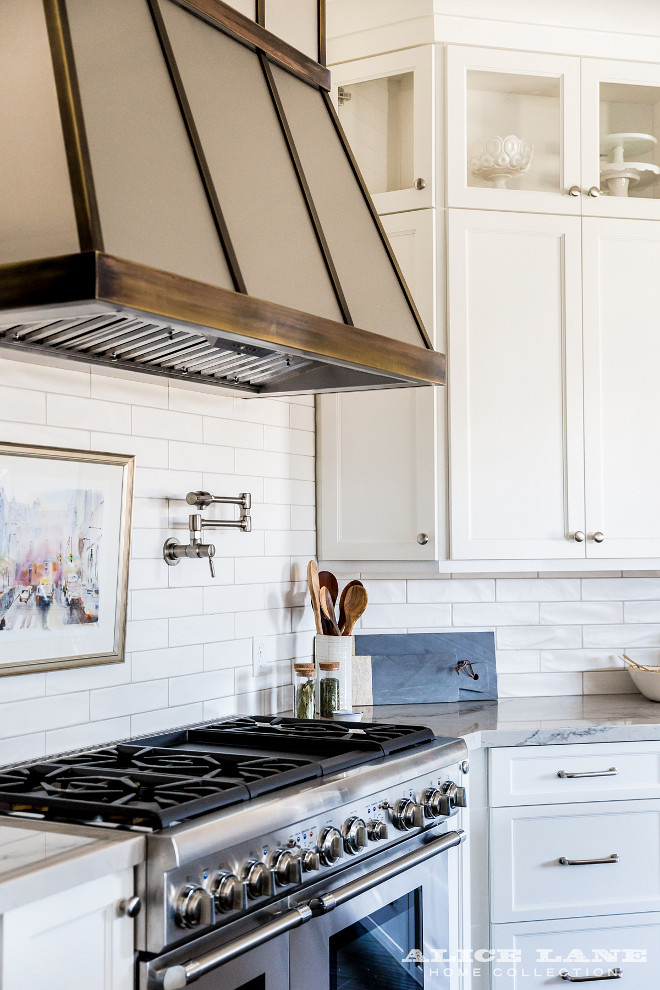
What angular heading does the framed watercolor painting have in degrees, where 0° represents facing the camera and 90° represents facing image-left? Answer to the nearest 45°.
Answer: approximately 315°

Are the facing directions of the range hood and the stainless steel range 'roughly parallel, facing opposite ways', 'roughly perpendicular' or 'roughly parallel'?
roughly parallel

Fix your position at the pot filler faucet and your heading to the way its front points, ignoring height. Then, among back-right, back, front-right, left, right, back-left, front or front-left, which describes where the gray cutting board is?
left

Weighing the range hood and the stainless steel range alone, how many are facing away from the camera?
0

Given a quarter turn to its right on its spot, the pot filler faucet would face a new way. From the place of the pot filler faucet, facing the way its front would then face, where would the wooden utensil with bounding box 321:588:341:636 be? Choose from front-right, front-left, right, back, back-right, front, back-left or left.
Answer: back

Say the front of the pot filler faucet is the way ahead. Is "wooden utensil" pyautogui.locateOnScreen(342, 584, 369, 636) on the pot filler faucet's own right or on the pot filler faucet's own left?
on the pot filler faucet's own left

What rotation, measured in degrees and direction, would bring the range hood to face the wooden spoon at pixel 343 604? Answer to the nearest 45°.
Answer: approximately 135° to its left

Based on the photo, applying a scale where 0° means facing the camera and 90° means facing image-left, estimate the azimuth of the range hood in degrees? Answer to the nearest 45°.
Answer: approximately 315°

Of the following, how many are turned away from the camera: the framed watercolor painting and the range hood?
0

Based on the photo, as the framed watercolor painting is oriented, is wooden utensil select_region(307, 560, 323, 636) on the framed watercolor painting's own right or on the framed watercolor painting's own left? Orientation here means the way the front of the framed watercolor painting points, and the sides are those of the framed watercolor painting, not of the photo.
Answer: on the framed watercolor painting's own left

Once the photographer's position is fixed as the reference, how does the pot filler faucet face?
facing the viewer and to the right of the viewer

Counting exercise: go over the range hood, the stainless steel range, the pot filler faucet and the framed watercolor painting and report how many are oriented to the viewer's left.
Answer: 0

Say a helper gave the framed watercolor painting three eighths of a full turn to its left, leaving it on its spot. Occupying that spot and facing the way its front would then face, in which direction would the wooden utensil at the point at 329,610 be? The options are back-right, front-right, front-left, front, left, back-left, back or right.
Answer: front-right
